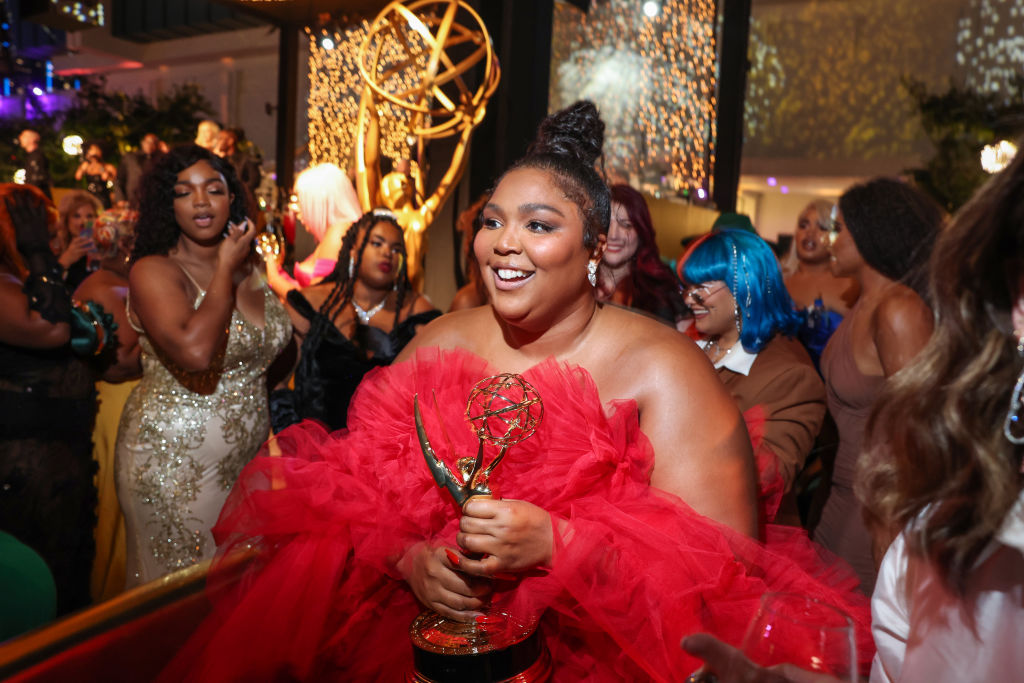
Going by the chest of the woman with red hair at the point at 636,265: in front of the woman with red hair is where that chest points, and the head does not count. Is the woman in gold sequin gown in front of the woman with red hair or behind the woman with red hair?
in front

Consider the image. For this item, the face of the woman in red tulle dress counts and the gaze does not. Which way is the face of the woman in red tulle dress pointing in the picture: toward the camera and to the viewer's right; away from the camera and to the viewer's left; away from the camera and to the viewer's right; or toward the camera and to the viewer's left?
toward the camera and to the viewer's left

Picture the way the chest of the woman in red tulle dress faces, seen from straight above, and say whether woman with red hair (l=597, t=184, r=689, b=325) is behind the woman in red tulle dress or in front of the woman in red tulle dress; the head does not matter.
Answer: behind

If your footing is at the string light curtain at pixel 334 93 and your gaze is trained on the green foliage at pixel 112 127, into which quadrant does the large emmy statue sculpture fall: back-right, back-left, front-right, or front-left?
back-left

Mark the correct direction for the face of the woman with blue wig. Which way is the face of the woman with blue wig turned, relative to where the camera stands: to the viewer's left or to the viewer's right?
to the viewer's left

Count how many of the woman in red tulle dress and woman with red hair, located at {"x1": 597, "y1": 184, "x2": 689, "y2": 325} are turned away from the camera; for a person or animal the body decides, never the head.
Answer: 0

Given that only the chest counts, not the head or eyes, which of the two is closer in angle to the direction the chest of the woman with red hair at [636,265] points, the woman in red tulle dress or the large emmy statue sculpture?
the woman in red tulle dress

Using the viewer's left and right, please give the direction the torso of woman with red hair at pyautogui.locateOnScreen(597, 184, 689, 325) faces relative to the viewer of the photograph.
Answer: facing the viewer and to the left of the viewer

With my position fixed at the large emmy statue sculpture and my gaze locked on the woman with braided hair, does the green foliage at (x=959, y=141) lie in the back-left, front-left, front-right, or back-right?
back-left

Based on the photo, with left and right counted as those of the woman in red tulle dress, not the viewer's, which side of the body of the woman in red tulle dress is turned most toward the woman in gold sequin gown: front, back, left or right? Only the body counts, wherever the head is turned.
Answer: right
